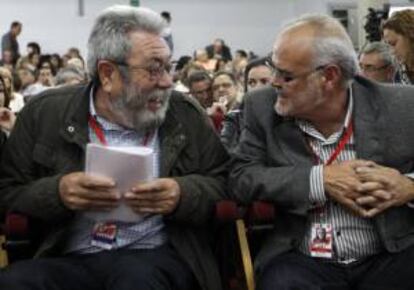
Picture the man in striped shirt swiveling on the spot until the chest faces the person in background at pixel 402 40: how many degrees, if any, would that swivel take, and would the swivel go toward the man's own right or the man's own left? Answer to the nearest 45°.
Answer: approximately 180°

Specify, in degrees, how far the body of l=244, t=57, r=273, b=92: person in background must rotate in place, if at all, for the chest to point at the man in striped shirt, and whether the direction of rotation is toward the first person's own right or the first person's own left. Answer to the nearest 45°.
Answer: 0° — they already face them
